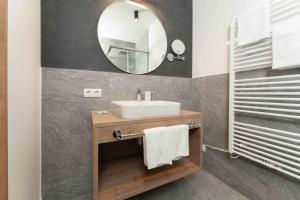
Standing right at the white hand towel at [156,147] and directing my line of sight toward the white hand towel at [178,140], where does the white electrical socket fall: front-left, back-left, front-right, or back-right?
back-left

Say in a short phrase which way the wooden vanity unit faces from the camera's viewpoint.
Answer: facing the viewer and to the right of the viewer

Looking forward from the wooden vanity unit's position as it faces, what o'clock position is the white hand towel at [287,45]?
The white hand towel is roughly at 11 o'clock from the wooden vanity unit.
